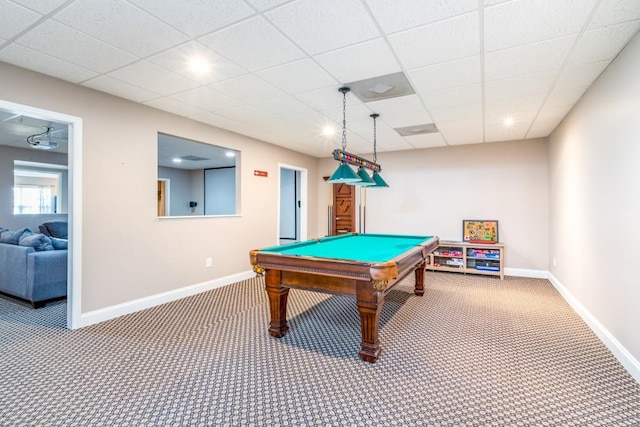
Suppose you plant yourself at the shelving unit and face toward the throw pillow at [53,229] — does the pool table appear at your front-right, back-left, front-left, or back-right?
front-left

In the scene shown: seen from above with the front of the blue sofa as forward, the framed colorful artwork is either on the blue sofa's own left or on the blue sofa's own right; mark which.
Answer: on the blue sofa's own right

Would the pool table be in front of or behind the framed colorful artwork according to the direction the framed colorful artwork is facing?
in front

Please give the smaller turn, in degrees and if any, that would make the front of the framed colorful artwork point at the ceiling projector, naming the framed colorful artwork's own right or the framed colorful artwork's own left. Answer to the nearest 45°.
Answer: approximately 45° to the framed colorful artwork's own right

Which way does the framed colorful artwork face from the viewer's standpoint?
toward the camera

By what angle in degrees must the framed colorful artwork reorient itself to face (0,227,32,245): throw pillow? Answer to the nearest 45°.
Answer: approximately 45° to its right
